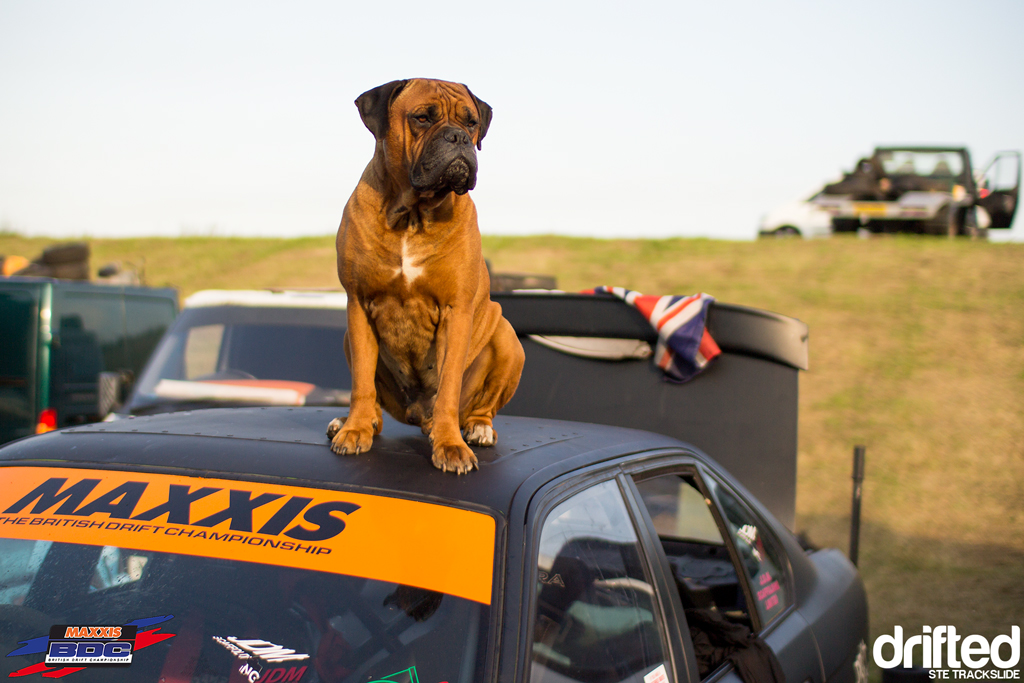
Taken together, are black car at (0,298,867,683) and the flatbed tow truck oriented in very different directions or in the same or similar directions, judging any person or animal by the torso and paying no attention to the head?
very different directions

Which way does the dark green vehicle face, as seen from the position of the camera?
facing away from the viewer and to the right of the viewer

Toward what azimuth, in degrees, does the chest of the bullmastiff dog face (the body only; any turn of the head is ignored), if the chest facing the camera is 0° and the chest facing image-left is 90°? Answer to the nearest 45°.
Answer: approximately 0°

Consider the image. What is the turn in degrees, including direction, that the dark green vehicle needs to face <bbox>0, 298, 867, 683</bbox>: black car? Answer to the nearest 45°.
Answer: approximately 135° to its right

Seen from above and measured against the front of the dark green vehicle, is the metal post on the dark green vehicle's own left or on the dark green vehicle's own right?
on the dark green vehicle's own right

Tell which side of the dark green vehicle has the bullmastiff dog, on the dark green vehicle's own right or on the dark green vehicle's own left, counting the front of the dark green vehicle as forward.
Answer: on the dark green vehicle's own right

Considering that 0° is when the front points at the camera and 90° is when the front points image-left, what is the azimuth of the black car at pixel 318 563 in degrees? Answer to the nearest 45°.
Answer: approximately 45°
